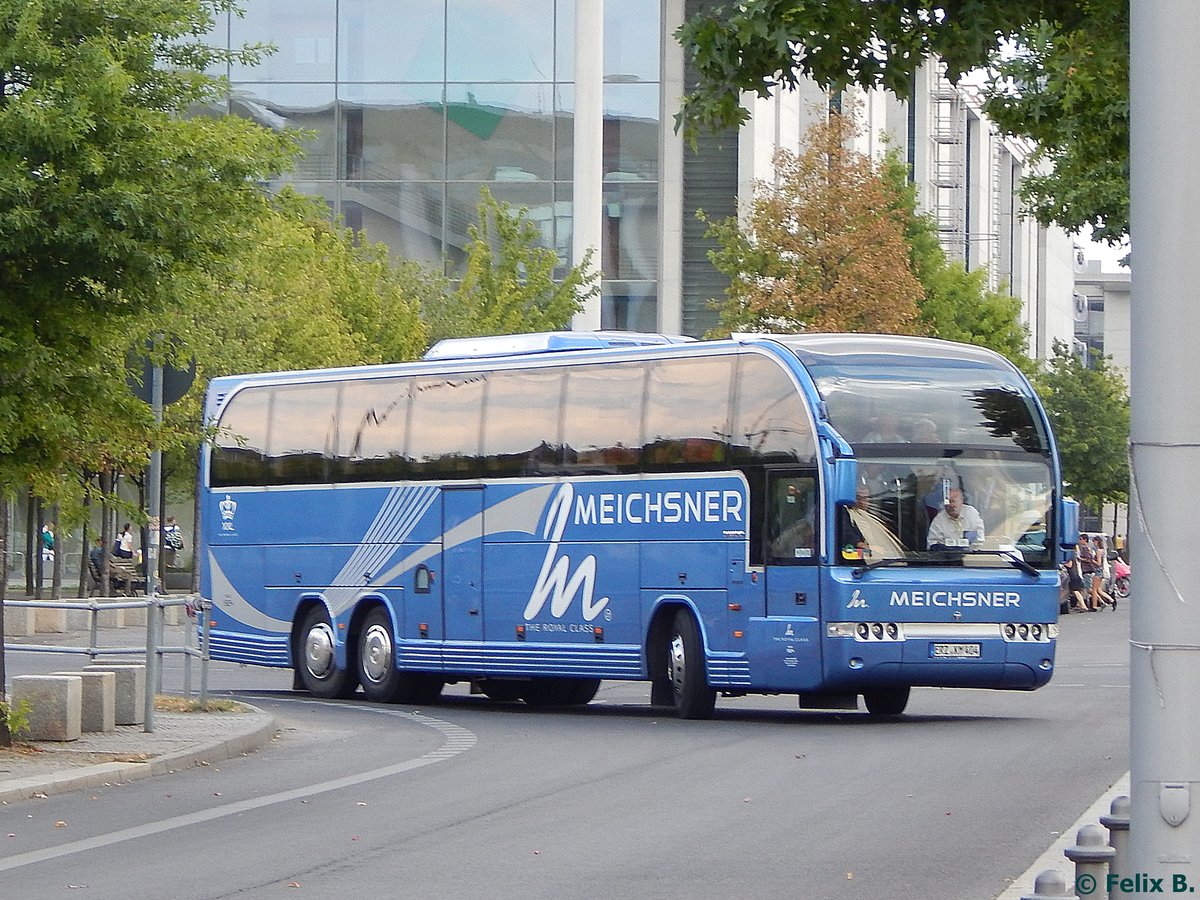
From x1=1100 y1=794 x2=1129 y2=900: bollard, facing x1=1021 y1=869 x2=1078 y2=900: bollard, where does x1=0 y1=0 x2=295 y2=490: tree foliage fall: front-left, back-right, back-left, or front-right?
back-right

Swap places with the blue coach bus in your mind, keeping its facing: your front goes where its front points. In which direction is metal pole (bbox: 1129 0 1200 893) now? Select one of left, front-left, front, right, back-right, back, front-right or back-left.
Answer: front-right

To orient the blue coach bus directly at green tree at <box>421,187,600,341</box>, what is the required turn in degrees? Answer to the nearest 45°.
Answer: approximately 135° to its left

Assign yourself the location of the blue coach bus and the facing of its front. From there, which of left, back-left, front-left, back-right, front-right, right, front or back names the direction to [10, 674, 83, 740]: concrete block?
right

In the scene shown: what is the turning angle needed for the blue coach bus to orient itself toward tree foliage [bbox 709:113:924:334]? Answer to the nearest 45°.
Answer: approximately 135° to its left

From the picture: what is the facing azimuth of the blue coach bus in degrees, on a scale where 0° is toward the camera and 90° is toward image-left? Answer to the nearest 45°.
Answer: approximately 315°

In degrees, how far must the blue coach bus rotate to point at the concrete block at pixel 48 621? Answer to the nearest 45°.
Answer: approximately 180°

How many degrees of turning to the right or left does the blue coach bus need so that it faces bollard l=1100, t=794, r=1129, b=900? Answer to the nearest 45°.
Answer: approximately 45° to its right

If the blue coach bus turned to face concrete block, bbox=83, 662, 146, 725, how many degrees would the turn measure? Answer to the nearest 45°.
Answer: approximately 90° to its right

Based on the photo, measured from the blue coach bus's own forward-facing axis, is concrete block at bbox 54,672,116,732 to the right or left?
on its right

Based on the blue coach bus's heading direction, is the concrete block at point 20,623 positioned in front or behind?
behind

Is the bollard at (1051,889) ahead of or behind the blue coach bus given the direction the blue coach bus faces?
ahead
